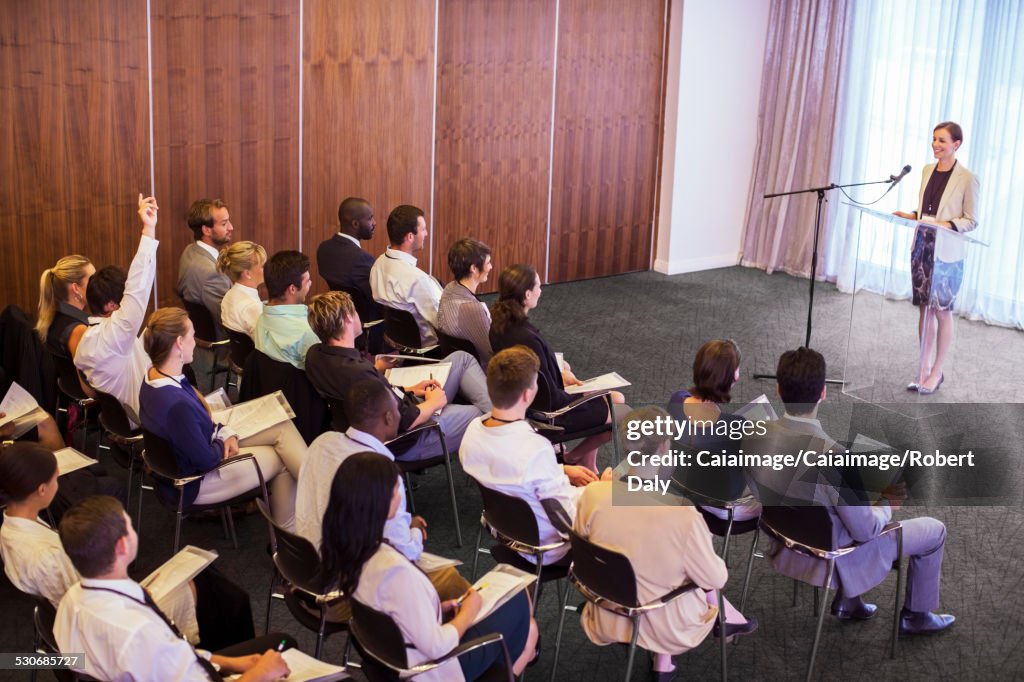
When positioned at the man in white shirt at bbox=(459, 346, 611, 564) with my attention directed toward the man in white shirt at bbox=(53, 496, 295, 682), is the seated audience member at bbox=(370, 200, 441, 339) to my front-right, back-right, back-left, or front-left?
back-right

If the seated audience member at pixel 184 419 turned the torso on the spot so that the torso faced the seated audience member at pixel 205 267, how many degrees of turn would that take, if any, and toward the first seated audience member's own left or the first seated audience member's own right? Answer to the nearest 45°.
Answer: approximately 90° to the first seated audience member's own left

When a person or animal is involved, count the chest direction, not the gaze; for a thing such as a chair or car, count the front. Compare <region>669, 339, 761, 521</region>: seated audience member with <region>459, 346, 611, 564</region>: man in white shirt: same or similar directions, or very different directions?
same or similar directions

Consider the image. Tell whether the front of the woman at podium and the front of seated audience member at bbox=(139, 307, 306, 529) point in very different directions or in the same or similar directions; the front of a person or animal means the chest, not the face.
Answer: very different directions

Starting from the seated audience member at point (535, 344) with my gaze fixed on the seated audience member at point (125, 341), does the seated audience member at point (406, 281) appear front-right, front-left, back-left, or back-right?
front-right

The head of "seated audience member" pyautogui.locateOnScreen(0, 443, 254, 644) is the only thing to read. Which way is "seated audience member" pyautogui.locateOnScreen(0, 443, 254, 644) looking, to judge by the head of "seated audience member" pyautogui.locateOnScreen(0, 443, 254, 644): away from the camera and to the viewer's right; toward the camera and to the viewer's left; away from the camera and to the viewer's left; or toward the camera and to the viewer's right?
away from the camera and to the viewer's right

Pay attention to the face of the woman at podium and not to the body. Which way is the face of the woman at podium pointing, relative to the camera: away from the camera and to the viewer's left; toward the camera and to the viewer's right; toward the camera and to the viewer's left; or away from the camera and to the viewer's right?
toward the camera and to the viewer's left

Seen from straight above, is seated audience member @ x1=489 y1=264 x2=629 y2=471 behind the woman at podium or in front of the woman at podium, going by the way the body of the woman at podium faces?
in front

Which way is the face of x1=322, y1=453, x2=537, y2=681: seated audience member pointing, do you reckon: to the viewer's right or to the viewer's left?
to the viewer's right

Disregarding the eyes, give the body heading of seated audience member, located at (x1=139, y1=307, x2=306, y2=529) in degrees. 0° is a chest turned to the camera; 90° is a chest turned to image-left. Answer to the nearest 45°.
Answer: approximately 270°

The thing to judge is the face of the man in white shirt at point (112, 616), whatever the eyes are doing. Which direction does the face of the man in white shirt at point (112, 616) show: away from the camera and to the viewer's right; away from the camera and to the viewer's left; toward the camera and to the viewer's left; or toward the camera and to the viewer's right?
away from the camera and to the viewer's right

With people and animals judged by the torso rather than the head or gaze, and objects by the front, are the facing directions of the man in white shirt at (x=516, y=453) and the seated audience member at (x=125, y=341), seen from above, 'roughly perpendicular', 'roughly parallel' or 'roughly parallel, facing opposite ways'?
roughly parallel

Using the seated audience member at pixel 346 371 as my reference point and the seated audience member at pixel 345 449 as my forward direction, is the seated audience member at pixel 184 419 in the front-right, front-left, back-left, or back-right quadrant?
front-right

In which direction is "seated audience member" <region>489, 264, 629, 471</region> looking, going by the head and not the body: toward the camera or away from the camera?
away from the camera

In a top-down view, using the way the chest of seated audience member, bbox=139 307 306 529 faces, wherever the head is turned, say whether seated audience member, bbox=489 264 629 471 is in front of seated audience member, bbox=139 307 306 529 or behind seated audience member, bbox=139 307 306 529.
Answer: in front

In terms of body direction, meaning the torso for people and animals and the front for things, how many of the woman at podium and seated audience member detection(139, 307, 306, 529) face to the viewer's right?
1

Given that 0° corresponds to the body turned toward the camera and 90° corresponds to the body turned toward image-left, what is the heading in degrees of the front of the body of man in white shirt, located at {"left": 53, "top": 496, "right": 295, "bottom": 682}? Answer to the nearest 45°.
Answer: approximately 225°
